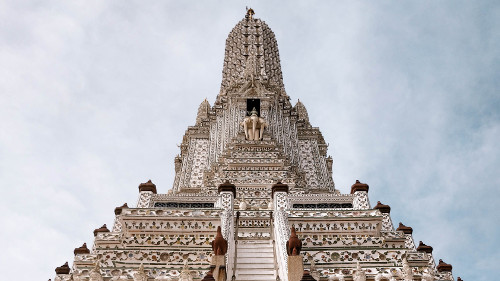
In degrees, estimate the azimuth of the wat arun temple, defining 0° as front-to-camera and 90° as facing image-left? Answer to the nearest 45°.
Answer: approximately 0°
